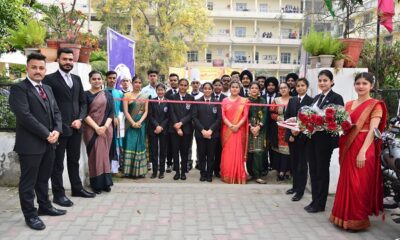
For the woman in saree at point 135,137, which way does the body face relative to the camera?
toward the camera

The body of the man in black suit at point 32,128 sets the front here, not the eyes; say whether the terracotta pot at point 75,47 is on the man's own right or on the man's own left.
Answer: on the man's own left

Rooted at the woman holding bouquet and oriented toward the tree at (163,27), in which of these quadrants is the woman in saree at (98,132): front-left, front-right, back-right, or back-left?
front-left

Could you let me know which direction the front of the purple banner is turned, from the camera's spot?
facing the viewer and to the right of the viewer

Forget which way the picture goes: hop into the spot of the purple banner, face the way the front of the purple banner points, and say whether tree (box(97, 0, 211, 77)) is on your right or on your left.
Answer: on your left

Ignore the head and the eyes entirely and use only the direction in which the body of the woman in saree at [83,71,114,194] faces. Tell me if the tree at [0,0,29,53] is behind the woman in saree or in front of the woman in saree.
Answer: behind

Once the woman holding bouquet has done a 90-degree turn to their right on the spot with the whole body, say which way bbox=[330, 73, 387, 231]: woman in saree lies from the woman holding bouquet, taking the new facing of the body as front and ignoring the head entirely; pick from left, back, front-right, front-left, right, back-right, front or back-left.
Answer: back

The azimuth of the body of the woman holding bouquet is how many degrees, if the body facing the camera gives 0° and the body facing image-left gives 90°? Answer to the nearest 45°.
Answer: approximately 45°

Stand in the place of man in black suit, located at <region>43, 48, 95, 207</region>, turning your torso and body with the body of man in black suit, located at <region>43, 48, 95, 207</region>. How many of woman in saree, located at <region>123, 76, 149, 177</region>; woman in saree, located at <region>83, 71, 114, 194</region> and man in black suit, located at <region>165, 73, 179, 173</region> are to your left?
3

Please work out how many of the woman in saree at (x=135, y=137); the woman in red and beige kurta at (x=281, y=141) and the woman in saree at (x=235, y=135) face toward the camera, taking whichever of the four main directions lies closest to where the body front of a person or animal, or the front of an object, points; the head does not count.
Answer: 3

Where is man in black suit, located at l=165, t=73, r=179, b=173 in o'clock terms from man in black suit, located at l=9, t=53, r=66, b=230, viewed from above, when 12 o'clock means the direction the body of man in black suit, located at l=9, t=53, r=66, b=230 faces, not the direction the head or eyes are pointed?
man in black suit, located at l=165, t=73, r=179, b=173 is roughly at 9 o'clock from man in black suit, located at l=9, t=53, r=66, b=230.

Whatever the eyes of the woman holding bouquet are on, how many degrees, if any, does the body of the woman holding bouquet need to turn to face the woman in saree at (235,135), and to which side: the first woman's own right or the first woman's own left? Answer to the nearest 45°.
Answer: approximately 90° to the first woman's own right

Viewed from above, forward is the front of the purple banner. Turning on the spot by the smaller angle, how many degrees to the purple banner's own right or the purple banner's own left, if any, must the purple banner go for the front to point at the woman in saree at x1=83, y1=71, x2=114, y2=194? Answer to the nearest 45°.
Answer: approximately 45° to the purple banner's own right
